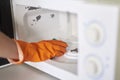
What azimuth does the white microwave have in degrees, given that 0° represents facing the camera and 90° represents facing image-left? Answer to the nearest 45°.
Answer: approximately 45°
